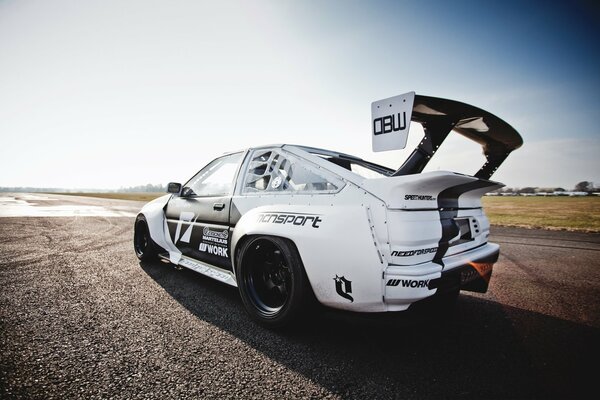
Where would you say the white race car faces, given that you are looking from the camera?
facing away from the viewer and to the left of the viewer
